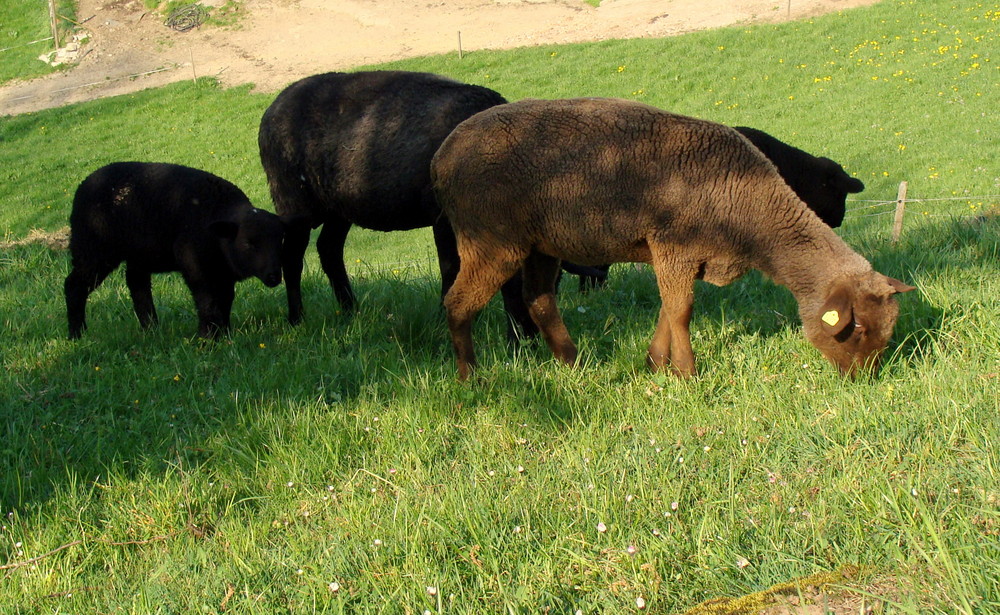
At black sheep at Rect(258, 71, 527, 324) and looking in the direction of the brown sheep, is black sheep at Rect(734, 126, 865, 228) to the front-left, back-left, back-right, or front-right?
front-left

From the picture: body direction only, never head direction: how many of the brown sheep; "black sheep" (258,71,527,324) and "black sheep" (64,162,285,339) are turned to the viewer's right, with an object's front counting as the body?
3

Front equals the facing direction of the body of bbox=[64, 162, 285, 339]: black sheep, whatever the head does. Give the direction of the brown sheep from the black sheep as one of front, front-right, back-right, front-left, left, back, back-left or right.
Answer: front-right

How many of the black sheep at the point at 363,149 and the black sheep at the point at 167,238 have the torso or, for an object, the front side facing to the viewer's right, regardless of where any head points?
2

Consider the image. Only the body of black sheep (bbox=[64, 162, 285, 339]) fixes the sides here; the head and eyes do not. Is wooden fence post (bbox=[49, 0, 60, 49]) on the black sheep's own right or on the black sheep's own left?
on the black sheep's own left

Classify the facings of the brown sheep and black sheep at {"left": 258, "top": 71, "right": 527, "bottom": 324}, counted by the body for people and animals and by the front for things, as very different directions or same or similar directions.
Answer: same or similar directions

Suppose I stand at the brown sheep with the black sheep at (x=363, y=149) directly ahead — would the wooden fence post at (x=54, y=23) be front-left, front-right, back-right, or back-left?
front-right

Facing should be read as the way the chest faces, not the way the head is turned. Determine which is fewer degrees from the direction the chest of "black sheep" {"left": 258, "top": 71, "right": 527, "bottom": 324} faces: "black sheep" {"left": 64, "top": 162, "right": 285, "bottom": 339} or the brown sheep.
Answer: the brown sheep

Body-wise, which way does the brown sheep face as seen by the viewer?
to the viewer's right

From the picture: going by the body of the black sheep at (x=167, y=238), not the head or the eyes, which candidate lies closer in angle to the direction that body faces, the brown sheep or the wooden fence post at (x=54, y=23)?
the brown sheep

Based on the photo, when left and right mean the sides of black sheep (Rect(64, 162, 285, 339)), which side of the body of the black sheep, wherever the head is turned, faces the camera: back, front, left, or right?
right

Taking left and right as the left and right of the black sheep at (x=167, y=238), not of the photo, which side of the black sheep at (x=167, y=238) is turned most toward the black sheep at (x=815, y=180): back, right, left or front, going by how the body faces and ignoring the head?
front

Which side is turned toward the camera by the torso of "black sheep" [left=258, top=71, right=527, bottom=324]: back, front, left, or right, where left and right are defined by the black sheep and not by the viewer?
right
